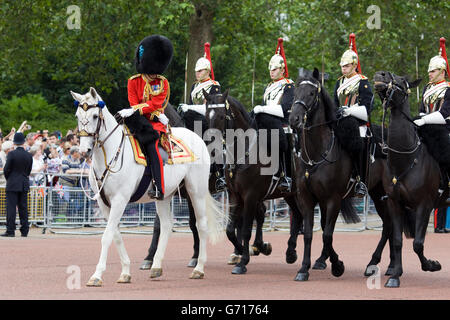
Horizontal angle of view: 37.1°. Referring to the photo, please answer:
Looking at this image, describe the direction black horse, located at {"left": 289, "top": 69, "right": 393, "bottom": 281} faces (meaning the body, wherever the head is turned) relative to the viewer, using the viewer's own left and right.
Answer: facing the viewer and to the left of the viewer

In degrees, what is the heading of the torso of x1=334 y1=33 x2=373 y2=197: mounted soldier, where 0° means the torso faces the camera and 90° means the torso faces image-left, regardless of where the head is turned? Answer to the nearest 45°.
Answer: approximately 45°

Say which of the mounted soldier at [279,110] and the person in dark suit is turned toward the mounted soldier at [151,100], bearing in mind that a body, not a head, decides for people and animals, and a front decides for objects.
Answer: the mounted soldier at [279,110]

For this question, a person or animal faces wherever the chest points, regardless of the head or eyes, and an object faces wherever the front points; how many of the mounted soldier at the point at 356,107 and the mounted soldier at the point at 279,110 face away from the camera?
0

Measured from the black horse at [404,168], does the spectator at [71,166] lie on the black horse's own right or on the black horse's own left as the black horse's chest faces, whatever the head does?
on the black horse's own right

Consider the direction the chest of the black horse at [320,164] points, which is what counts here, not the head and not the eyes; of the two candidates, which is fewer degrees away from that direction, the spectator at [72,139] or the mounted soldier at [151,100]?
the mounted soldier

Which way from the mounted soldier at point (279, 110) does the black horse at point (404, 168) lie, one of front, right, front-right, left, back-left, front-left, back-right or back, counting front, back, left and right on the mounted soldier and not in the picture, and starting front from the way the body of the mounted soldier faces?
left

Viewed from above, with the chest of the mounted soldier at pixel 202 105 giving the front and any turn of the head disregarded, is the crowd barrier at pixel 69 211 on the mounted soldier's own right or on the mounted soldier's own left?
on the mounted soldier's own right

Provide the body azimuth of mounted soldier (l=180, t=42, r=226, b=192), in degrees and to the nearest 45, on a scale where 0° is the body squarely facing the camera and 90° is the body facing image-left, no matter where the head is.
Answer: approximately 45°

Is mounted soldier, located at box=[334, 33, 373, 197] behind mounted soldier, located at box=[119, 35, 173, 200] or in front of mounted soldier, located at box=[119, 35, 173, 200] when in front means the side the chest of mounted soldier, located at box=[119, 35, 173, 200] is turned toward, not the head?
behind

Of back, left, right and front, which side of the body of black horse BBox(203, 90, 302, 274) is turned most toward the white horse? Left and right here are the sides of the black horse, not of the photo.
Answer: front

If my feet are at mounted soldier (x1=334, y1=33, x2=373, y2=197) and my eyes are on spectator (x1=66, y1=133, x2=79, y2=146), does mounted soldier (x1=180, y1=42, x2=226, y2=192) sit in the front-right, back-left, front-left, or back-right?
front-left
